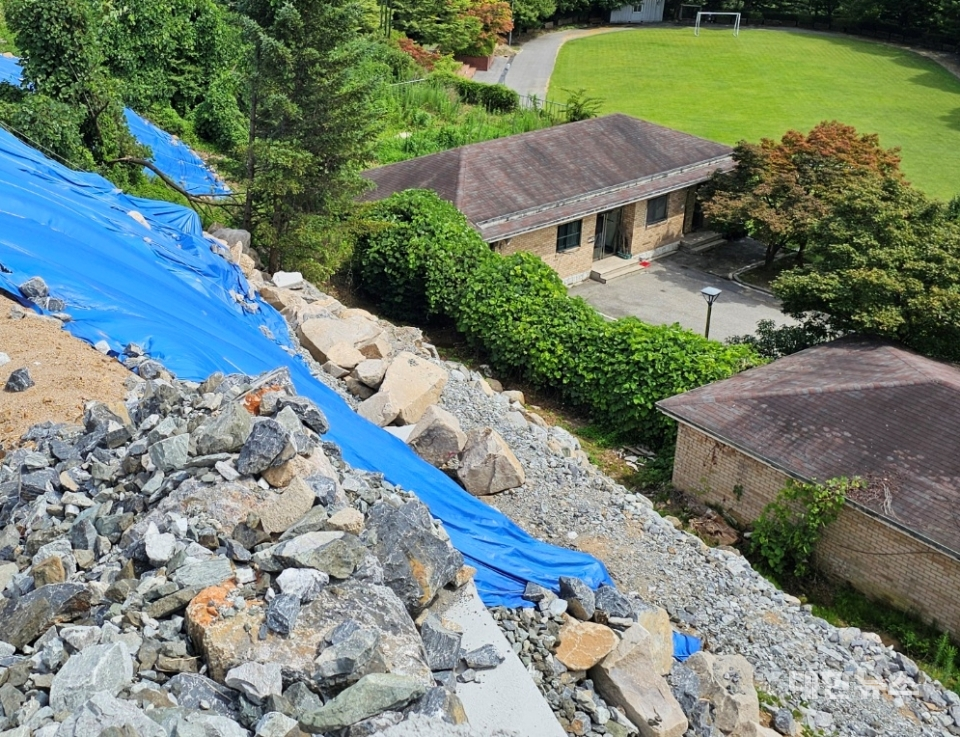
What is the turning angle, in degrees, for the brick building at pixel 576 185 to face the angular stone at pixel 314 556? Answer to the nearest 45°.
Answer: approximately 45° to its right

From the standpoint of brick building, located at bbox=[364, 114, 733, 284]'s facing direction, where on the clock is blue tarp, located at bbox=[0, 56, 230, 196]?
The blue tarp is roughly at 4 o'clock from the brick building.

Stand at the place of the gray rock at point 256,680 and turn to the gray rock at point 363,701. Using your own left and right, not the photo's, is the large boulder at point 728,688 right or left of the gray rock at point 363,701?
left

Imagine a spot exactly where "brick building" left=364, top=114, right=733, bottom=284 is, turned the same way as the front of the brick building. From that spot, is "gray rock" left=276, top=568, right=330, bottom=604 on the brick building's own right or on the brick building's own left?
on the brick building's own right

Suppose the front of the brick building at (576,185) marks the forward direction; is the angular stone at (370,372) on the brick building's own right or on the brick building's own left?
on the brick building's own right

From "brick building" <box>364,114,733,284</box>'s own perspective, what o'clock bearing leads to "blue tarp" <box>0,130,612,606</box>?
The blue tarp is roughly at 2 o'clock from the brick building.

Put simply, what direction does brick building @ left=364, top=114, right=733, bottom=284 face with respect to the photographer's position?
facing the viewer and to the right of the viewer

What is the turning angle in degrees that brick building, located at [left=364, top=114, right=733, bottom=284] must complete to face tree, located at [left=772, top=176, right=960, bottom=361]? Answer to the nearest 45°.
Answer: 0° — it already faces it

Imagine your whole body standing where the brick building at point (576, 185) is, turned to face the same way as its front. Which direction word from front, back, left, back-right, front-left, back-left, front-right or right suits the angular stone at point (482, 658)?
front-right

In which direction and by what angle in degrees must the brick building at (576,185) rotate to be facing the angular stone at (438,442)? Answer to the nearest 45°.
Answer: approximately 45° to its right

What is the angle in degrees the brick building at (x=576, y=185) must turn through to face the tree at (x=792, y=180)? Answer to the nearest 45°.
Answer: approximately 45° to its left

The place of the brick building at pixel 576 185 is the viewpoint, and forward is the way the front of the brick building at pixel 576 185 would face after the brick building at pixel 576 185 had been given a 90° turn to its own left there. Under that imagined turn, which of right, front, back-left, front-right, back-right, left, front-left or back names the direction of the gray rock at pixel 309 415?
back-right

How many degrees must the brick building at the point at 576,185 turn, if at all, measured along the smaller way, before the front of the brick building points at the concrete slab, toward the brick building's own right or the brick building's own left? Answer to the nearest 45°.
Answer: approximately 45° to the brick building's own right

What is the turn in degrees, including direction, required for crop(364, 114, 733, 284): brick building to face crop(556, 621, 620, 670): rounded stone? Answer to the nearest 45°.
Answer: approximately 45° to its right

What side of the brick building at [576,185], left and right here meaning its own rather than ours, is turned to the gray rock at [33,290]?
right
